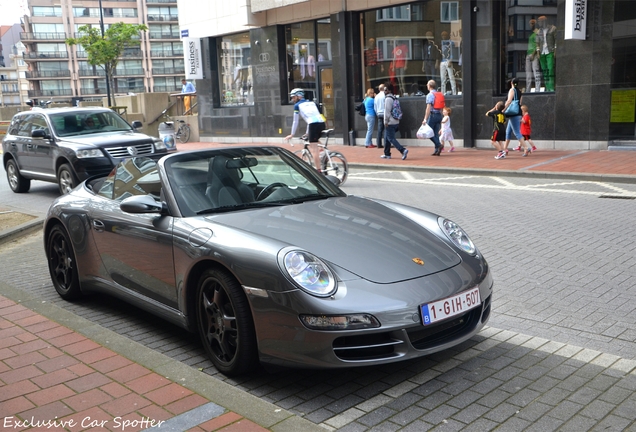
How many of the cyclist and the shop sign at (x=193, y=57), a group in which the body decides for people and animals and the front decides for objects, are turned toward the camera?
1

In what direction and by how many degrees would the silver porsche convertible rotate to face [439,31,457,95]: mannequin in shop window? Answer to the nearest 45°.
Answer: approximately 135° to its left

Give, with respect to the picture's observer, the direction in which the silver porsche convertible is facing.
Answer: facing the viewer and to the right of the viewer

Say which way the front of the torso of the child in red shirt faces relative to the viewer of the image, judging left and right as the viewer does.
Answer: facing to the left of the viewer

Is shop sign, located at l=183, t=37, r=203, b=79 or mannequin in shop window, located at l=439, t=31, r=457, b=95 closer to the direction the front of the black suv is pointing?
the mannequin in shop window

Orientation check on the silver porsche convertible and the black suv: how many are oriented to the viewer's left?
0

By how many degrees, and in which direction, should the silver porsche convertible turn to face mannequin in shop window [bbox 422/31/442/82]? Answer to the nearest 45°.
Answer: approximately 135° to its left
